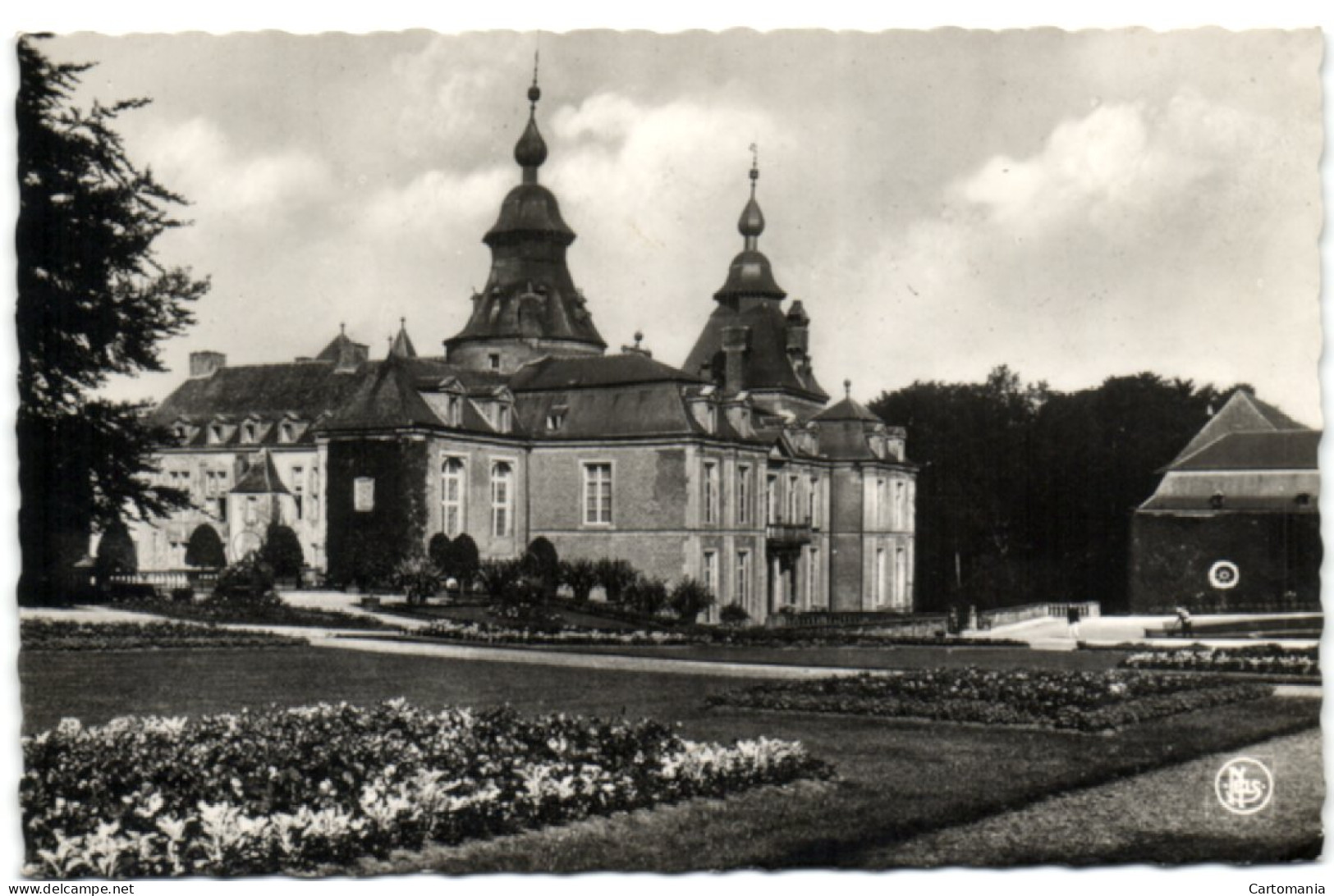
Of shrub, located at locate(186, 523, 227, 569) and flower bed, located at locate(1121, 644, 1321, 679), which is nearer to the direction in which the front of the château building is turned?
the flower bed

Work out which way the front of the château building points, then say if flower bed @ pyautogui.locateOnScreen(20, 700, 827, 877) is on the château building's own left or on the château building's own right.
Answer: on the château building's own right

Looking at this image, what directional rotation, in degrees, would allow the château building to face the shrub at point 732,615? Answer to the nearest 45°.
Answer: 0° — it already faces it

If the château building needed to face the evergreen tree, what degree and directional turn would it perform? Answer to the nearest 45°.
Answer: approximately 45° to its right

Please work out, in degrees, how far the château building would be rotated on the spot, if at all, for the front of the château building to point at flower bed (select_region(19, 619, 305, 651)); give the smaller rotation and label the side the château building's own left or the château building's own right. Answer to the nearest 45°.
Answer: approximately 45° to the château building's own right

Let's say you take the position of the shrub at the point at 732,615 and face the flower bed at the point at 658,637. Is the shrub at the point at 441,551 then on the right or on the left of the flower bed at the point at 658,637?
right

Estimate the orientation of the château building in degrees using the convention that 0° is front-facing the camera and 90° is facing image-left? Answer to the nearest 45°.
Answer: approximately 315°
